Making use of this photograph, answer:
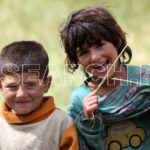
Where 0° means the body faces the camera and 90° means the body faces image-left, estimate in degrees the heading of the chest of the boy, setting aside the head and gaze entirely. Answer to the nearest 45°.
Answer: approximately 0°

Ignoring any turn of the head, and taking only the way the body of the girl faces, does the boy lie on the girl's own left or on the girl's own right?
on the girl's own right

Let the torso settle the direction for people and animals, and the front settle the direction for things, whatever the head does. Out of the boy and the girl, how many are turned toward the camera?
2

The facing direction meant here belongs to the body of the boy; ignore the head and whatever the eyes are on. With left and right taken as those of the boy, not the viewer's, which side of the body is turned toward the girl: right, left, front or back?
left
